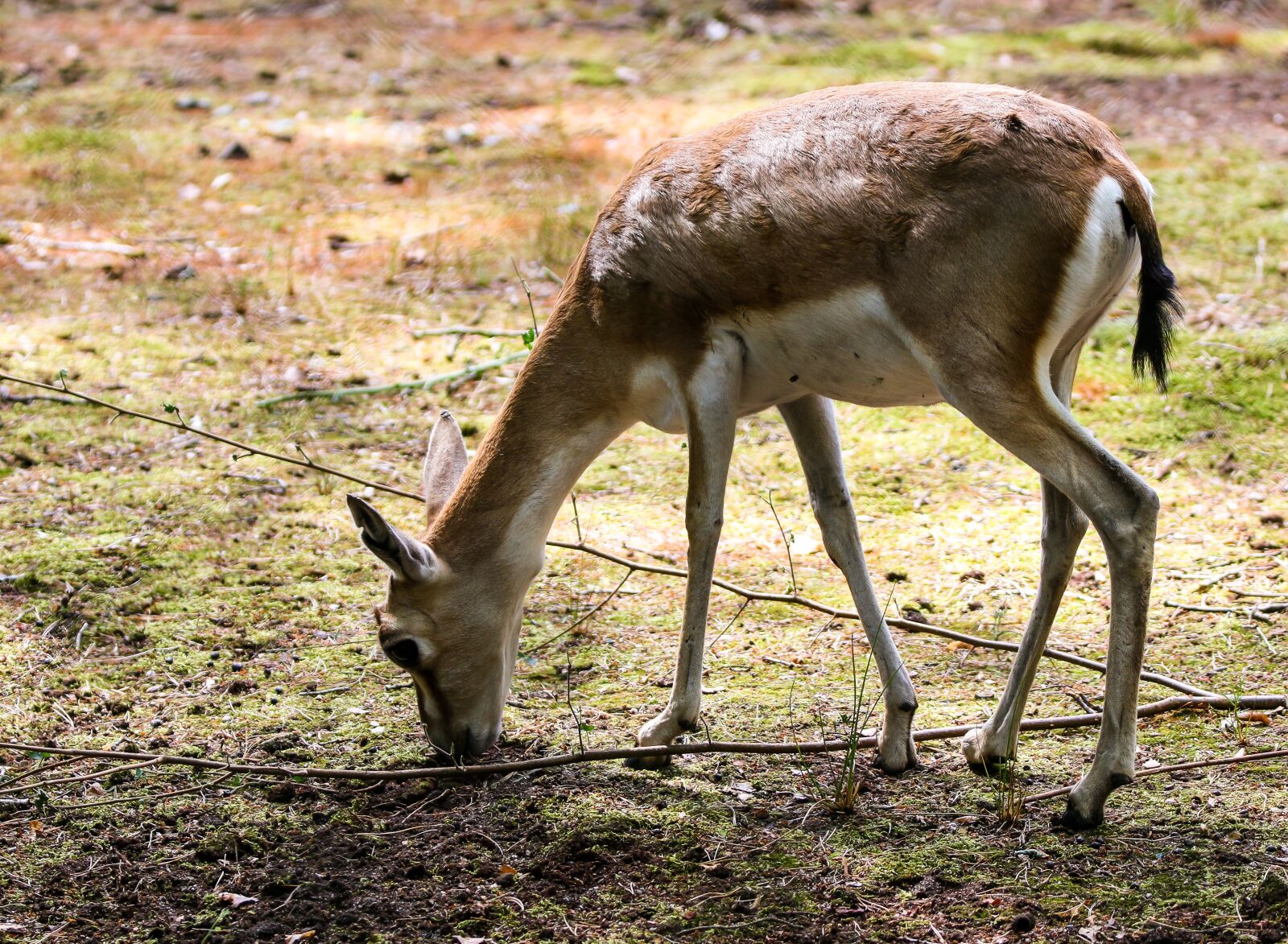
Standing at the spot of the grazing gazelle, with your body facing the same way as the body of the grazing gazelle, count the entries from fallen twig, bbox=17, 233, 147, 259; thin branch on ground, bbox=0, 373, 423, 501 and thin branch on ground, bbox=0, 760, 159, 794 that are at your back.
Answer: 0

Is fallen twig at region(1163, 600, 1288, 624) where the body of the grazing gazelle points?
no

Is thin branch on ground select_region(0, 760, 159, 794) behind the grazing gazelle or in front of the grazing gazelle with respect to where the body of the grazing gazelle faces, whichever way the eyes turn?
in front

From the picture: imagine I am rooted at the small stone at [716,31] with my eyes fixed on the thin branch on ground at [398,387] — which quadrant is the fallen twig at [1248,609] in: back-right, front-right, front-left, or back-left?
front-left

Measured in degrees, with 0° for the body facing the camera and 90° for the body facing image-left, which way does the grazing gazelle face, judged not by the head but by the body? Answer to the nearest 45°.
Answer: approximately 90°

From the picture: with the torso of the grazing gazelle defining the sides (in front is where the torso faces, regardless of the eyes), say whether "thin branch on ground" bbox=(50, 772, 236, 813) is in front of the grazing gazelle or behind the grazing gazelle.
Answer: in front

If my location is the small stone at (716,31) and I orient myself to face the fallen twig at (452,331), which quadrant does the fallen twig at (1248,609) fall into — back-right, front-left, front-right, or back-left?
front-left

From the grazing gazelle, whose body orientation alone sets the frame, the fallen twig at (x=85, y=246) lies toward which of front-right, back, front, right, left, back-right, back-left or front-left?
front-right

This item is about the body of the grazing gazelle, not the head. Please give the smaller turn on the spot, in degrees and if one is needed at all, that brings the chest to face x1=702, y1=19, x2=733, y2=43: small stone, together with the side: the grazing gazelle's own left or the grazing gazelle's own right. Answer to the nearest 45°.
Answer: approximately 90° to the grazing gazelle's own right

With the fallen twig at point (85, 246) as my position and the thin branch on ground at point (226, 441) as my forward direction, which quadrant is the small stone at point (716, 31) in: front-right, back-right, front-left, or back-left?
back-left

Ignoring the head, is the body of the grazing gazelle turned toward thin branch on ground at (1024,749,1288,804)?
no
